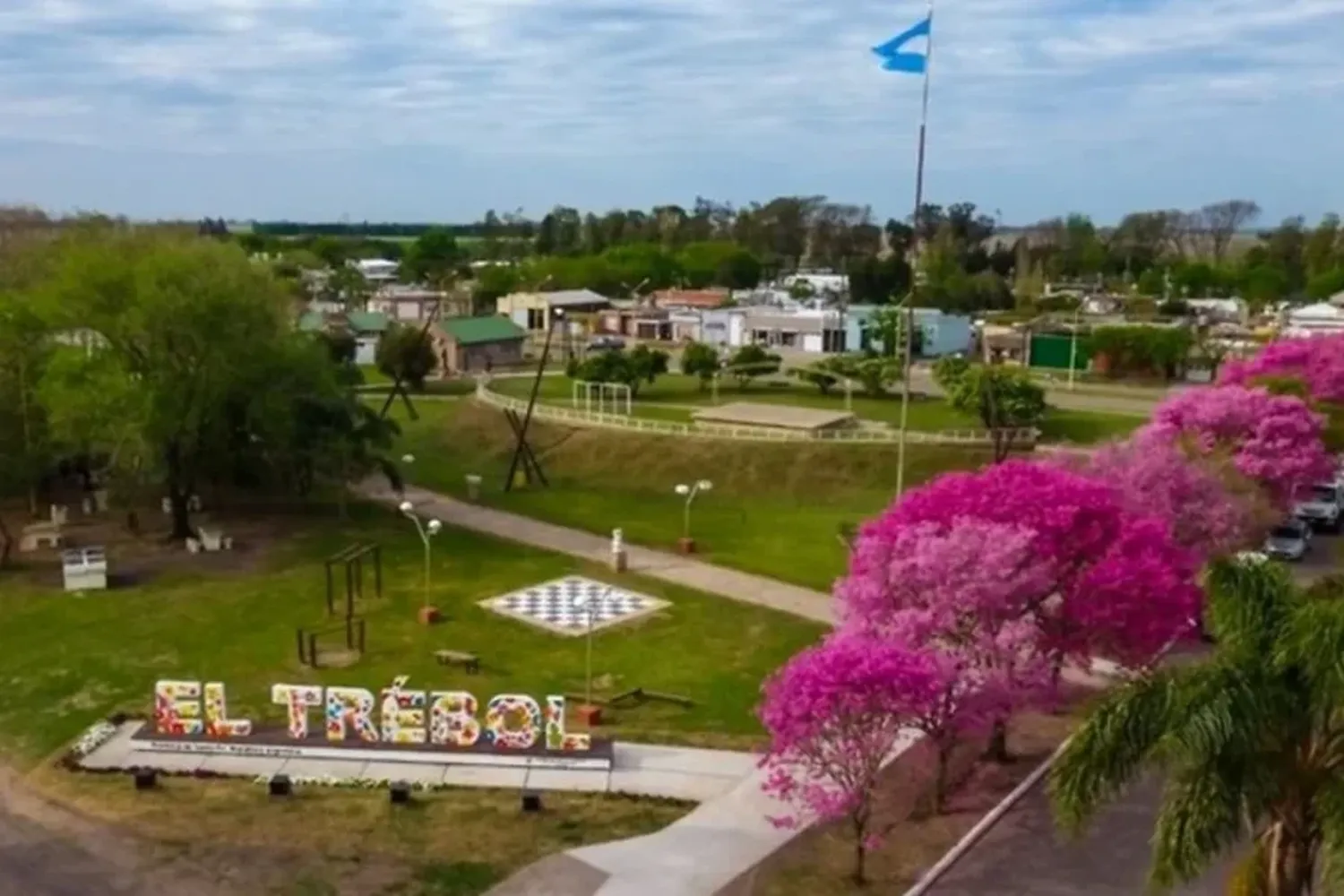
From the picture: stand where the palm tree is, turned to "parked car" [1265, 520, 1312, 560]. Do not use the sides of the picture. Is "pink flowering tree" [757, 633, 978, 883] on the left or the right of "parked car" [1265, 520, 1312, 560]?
left

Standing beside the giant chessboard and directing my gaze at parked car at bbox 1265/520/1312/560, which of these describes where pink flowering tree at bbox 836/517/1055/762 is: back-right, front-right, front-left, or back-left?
front-right

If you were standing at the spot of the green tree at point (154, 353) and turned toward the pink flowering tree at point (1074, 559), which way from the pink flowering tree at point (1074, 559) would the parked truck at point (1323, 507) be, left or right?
left

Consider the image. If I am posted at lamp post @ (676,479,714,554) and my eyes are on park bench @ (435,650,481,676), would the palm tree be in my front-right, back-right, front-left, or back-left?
front-left

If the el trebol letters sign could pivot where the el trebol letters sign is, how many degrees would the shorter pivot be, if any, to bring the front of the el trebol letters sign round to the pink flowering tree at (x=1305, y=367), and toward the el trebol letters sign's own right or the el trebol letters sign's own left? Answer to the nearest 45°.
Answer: approximately 135° to the el trebol letters sign's own left

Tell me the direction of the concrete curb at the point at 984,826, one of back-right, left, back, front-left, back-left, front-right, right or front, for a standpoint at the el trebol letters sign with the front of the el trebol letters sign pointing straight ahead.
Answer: front-left

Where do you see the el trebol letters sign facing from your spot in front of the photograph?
facing the viewer

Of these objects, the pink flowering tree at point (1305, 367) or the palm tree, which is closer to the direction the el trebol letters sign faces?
the palm tree

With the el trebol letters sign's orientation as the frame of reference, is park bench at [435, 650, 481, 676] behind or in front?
behind

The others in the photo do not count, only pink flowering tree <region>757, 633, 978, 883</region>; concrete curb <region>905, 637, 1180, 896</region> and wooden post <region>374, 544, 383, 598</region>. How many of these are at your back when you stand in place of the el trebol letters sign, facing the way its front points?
1

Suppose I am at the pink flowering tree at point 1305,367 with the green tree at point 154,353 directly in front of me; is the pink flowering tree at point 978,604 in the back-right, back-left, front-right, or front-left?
front-left

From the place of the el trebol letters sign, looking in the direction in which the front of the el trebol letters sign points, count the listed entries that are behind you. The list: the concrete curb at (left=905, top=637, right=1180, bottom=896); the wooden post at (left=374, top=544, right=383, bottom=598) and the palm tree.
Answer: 1

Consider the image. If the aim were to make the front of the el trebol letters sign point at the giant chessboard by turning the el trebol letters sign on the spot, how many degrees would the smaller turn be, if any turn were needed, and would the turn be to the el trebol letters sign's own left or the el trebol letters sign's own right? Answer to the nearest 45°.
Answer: approximately 135° to the el trebol letters sign's own left

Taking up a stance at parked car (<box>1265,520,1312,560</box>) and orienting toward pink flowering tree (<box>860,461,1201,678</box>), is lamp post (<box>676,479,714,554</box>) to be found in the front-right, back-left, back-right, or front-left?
front-right

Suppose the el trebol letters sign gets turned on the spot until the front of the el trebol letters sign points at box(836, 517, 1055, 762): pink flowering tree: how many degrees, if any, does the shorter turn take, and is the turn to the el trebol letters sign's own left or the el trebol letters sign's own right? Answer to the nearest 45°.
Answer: approximately 45° to the el trebol letters sign's own left

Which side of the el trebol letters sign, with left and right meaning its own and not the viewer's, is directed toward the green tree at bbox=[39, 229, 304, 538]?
back

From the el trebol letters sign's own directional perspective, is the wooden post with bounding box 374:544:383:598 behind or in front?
behind

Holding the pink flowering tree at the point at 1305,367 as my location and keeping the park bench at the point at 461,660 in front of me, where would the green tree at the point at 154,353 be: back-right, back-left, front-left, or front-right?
front-right
